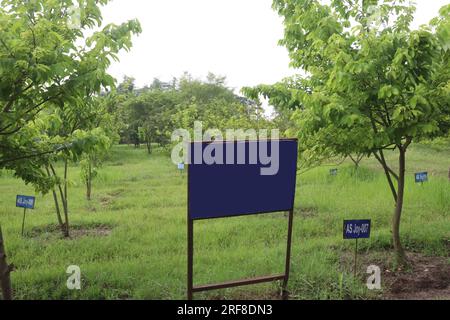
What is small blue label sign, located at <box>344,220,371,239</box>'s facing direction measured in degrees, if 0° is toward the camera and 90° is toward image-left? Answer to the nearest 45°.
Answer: approximately 0°

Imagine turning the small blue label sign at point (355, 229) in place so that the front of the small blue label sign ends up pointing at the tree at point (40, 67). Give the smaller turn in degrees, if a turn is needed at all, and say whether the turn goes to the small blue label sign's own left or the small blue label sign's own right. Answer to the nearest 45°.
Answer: approximately 45° to the small blue label sign's own right

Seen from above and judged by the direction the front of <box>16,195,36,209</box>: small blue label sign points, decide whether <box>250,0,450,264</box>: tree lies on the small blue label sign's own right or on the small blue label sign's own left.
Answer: on the small blue label sign's own left

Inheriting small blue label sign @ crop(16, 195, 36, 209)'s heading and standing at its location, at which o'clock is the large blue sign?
The large blue sign is roughly at 11 o'clock from the small blue label sign.

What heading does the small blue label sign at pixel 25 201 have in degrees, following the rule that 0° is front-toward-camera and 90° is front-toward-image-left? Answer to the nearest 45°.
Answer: approximately 0°

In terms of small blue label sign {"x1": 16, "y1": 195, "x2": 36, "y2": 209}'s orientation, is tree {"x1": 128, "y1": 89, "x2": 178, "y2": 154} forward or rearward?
rearward

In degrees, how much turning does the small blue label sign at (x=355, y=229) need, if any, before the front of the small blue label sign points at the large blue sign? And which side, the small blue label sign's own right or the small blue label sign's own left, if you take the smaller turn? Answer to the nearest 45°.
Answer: approximately 45° to the small blue label sign's own right

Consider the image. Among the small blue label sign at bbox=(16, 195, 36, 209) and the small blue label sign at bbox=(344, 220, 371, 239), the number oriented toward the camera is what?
2

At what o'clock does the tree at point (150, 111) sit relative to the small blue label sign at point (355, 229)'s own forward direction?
The tree is roughly at 5 o'clock from the small blue label sign.
